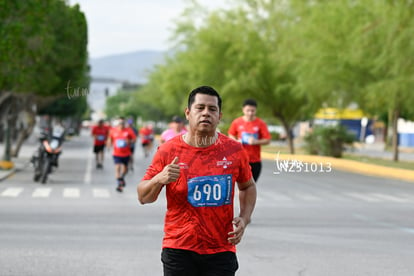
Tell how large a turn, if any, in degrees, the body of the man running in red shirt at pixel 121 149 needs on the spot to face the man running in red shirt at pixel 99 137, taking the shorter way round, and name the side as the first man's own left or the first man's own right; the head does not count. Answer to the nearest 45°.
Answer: approximately 180°

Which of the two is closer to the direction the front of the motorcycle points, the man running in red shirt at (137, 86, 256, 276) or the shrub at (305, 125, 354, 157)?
the man running in red shirt

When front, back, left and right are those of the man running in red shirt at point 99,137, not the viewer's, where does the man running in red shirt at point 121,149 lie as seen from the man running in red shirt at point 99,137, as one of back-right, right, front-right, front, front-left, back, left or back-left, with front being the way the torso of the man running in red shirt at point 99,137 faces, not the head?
front

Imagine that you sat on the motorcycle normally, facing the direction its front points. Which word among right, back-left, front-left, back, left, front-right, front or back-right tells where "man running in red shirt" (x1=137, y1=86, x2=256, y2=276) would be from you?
front

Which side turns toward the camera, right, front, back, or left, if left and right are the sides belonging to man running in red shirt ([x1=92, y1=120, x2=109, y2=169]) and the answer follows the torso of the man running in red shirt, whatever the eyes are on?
front

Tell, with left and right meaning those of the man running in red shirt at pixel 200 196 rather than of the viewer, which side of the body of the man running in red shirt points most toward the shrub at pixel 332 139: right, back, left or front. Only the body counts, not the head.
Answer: back

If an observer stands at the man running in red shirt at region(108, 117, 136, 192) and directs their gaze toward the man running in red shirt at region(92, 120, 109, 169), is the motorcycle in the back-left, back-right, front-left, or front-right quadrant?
front-left

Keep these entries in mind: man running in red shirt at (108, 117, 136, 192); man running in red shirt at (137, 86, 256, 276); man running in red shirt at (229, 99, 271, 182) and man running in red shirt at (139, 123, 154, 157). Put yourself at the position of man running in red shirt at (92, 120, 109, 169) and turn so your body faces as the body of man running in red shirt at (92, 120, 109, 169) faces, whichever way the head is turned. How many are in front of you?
3

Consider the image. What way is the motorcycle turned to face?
toward the camera

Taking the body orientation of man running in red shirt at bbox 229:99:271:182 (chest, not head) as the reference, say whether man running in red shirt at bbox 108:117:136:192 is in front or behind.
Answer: behind

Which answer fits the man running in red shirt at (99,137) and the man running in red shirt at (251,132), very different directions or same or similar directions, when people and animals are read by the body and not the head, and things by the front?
same or similar directions

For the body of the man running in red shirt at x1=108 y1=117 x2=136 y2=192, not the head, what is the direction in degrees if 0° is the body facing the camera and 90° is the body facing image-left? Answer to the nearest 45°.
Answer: approximately 0°

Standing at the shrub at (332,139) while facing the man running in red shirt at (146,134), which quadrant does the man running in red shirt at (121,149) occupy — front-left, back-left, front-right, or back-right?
front-left

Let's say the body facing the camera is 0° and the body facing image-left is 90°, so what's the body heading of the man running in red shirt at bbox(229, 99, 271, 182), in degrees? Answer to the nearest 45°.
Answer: approximately 0°

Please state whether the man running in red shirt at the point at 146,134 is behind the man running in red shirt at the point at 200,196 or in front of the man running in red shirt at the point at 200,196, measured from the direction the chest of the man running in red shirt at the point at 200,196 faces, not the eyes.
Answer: behind

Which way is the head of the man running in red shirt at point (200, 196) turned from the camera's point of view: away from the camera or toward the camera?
toward the camera

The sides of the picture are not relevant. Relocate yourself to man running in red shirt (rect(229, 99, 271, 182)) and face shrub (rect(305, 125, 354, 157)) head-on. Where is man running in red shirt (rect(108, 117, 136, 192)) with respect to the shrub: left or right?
left
